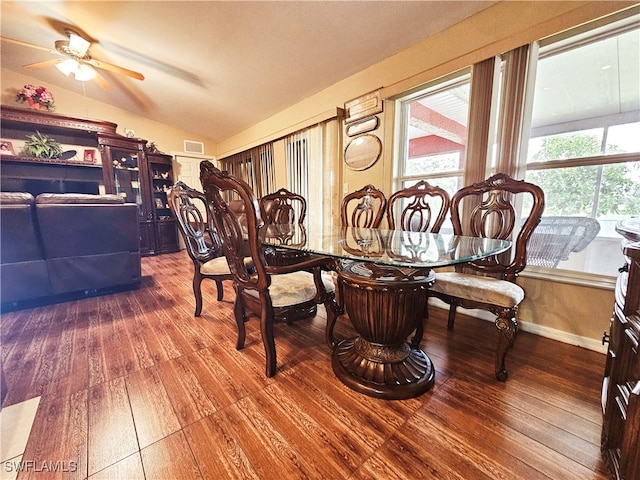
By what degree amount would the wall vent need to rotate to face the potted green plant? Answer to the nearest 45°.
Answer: approximately 90° to its right

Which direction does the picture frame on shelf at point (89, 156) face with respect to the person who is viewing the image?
facing the viewer

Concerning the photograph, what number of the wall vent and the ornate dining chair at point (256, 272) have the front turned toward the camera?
1

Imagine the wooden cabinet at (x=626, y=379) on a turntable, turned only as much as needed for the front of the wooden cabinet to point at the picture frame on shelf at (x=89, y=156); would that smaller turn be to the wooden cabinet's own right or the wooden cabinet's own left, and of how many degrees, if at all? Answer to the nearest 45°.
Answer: approximately 45° to the wooden cabinet's own right

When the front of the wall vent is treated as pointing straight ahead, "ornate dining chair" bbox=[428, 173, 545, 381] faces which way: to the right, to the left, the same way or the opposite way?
to the right

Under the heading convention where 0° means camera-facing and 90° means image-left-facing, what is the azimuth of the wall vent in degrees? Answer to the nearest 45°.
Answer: approximately 0°

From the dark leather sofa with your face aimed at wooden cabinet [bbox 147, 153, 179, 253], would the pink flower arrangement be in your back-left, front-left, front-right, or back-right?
front-left

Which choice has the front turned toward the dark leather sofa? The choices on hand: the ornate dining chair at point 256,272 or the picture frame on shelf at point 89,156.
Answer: the picture frame on shelf

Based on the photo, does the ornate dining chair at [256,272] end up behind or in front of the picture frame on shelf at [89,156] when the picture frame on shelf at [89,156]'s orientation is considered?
in front

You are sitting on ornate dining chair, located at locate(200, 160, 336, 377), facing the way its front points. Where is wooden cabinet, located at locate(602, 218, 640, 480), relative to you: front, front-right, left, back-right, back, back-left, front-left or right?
right

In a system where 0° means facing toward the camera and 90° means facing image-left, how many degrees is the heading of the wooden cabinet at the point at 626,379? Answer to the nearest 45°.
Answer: approximately 45°

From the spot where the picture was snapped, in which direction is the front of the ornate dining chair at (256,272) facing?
facing away from the viewer and to the right of the viewer

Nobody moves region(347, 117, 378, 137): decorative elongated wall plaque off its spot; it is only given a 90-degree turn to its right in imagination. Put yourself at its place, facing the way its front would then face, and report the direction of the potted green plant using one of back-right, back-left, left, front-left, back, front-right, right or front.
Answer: front-left

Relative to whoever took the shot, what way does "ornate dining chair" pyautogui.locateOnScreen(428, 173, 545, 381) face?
facing the viewer and to the left of the viewer

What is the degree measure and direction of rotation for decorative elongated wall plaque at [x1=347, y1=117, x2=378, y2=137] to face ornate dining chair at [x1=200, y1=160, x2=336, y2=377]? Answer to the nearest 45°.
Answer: approximately 45° to its left

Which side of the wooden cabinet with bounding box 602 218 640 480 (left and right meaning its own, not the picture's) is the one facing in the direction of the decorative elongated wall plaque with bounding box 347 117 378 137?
right
